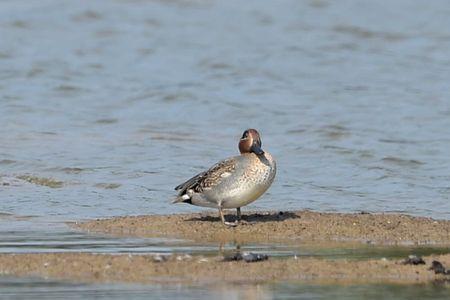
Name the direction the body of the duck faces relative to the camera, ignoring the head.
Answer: to the viewer's right
